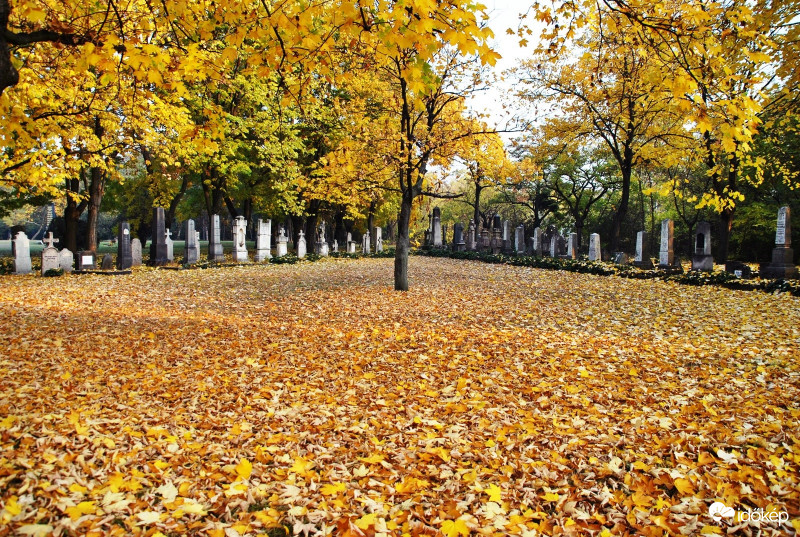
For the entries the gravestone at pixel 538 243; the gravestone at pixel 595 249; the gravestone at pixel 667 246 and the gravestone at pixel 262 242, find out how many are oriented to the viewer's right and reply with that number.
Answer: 0

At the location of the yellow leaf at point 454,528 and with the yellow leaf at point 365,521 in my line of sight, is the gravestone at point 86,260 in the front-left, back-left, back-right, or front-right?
front-right

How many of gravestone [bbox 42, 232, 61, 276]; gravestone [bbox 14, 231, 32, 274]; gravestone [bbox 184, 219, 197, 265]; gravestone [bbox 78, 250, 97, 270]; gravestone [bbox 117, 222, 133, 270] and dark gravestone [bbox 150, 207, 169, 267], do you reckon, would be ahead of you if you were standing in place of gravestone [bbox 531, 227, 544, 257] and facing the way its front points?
6

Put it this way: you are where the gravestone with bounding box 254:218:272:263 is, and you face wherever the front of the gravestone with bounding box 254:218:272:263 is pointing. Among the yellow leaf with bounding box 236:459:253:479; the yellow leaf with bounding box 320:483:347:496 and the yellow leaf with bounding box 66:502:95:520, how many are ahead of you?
3

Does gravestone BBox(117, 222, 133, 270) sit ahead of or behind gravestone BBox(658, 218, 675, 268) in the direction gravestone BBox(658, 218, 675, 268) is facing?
ahead

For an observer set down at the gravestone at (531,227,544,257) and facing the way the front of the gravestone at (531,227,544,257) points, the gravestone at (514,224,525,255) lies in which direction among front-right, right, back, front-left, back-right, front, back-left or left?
right

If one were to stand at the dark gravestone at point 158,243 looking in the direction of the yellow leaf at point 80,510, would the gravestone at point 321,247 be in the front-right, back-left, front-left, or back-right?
back-left

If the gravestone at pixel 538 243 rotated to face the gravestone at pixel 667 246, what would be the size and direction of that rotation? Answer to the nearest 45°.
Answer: approximately 90° to its left

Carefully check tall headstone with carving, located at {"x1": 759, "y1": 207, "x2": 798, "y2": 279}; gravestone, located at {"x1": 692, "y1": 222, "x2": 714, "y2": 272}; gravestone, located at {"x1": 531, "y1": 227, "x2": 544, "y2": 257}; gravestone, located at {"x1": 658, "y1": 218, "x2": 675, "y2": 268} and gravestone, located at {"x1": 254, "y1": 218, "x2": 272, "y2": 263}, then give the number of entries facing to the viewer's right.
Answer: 0

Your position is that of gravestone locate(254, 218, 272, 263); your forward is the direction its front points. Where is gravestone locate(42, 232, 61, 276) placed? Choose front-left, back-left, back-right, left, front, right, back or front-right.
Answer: front-right

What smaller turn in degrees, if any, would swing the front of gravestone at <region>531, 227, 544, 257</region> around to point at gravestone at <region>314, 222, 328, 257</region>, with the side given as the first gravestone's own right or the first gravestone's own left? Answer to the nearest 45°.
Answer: approximately 45° to the first gravestone's own right

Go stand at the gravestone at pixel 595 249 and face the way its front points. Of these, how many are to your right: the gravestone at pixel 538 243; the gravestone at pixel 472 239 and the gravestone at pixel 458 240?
3

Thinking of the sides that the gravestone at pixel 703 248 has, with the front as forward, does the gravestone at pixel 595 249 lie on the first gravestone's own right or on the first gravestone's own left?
on the first gravestone's own right

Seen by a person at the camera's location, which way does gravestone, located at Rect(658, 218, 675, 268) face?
facing the viewer and to the left of the viewer

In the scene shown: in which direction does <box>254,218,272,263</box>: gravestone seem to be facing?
toward the camera

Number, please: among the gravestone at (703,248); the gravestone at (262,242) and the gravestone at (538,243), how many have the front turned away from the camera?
0

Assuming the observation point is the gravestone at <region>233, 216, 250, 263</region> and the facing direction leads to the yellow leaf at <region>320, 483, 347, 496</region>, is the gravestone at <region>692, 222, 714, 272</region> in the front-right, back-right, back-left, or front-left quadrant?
front-left

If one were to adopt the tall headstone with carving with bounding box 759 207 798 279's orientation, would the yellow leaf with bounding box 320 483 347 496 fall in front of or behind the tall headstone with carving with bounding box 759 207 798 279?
in front

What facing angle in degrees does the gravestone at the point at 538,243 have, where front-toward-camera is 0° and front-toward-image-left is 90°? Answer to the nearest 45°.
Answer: approximately 45°
